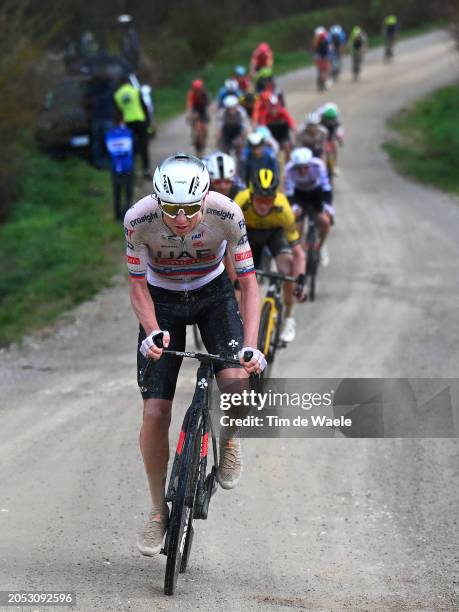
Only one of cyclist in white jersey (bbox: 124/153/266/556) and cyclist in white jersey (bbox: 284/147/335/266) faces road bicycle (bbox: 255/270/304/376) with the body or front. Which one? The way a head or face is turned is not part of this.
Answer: cyclist in white jersey (bbox: 284/147/335/266)

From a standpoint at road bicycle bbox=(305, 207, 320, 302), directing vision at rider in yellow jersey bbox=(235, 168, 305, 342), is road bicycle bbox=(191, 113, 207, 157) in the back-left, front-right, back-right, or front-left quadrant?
back-right

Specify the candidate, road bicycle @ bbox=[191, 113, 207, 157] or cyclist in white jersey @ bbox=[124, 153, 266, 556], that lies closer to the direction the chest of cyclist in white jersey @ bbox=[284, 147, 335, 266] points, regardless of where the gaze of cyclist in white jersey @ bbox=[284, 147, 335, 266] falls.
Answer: the cyclist in white jersey

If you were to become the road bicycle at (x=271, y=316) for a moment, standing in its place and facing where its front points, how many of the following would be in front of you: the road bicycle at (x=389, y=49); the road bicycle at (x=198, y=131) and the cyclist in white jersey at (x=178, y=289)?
1

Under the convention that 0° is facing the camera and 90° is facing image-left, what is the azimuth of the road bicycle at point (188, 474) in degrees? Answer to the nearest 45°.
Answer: approximately 0°

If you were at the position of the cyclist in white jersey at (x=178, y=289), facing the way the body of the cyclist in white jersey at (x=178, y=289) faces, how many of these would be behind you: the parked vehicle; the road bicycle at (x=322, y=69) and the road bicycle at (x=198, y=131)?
3

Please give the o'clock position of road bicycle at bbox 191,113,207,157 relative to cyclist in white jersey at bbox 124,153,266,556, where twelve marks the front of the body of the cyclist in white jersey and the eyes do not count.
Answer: The road bicycle is roughly at 6 o'clock from the cyclist in white jersey.

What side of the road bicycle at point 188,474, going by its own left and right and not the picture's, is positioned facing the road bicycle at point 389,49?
back

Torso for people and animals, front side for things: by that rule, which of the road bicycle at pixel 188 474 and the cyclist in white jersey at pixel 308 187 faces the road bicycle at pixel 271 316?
the cyclist in white jersey

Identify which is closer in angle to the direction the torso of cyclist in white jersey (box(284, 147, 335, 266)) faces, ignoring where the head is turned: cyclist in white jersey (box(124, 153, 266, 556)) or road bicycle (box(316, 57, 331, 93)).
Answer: the cyclist in white jersey

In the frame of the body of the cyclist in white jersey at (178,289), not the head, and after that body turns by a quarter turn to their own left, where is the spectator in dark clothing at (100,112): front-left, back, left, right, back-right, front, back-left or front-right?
left

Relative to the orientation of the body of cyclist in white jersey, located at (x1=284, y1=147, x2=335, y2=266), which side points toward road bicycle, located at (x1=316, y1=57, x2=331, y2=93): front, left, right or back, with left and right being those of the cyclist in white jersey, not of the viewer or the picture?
back
